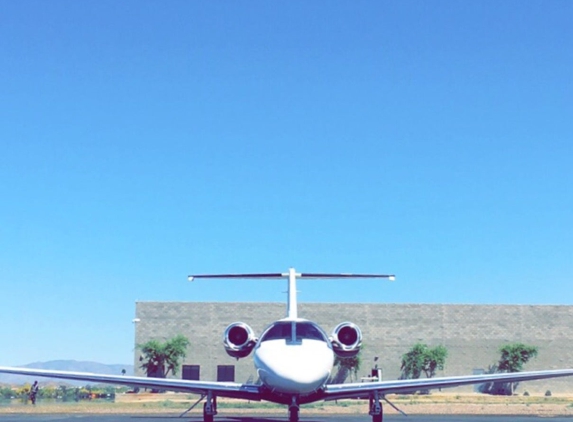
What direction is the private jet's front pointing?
toward the camera
